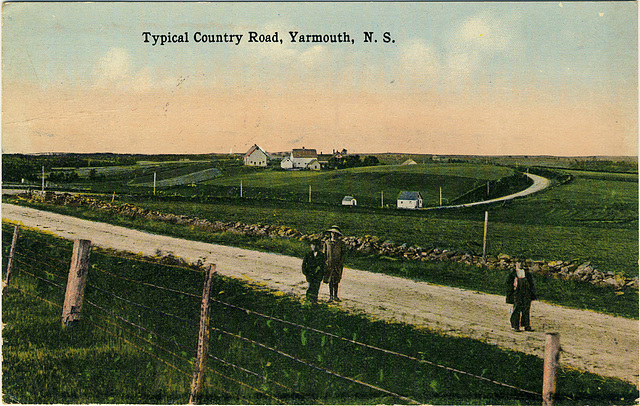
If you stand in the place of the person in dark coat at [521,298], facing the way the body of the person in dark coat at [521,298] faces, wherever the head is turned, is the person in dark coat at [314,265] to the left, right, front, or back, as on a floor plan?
right

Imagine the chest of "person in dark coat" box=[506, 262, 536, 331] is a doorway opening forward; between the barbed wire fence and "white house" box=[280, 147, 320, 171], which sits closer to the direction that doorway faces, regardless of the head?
the barbed wire fence

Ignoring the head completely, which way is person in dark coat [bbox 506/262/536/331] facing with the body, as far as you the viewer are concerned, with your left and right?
facing the viewer

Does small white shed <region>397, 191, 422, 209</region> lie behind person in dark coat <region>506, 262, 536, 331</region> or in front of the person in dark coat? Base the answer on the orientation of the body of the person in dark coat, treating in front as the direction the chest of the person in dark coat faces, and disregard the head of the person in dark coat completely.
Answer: behind

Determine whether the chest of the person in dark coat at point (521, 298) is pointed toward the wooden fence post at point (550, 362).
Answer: yes

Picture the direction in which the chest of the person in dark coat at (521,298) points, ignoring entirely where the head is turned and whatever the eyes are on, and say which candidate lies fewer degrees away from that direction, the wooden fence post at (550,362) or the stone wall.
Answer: the wooden fence post

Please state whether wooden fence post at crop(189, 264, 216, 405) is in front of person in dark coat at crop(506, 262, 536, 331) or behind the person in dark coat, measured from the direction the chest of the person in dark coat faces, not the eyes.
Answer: in front

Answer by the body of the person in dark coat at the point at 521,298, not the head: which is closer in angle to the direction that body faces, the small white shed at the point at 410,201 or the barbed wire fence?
the barbed wire fence

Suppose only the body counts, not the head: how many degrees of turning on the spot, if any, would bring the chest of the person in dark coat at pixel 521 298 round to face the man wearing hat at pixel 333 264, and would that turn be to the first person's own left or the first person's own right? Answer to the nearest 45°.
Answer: approximately 90° to the first person's own right

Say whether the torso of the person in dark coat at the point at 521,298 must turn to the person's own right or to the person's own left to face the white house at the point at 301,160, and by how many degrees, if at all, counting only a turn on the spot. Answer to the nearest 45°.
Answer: approximately 135° to the person's own right
